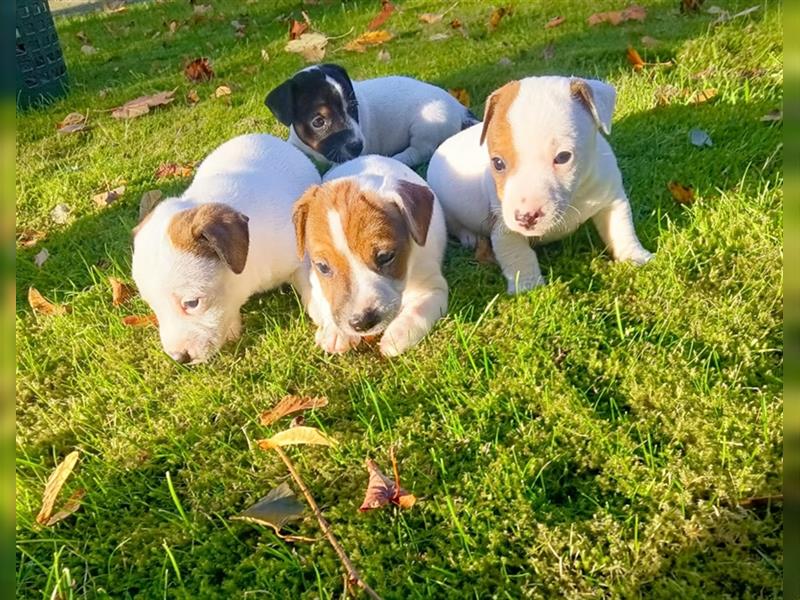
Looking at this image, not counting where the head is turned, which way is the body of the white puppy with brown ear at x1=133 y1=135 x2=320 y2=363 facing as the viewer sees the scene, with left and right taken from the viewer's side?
facing the viewer and to the left of the viewer

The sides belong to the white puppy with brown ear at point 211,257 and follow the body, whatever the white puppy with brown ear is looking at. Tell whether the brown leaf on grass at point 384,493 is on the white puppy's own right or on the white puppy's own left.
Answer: on the white puppy's own left

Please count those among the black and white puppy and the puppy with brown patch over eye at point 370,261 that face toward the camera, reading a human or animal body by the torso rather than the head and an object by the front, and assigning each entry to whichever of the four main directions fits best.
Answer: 1

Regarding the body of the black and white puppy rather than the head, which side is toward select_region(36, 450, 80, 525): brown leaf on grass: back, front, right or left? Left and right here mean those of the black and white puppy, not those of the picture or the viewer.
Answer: left

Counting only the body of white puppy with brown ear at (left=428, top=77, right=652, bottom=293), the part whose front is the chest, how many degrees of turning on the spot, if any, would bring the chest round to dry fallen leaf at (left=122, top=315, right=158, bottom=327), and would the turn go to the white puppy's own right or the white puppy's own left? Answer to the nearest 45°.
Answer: approximately 135° to the white puppy's own right

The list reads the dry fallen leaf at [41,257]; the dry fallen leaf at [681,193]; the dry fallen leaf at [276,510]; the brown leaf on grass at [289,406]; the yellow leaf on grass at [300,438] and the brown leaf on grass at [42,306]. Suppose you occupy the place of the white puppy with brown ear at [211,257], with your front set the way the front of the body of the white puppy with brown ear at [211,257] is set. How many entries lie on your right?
2

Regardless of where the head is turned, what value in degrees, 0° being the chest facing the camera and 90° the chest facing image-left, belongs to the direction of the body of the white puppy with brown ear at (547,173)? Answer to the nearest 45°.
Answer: approximately 315°

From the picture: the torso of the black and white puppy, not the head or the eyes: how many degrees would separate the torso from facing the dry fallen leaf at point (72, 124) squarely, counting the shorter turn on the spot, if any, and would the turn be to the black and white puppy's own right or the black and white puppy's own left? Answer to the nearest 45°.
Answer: approximately 45° to the black and white puppy's own right

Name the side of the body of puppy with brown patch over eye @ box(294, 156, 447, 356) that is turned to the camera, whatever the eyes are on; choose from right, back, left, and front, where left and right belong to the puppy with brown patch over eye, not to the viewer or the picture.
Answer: front

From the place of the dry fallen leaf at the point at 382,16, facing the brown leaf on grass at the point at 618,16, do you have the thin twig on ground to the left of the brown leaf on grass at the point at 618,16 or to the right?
right

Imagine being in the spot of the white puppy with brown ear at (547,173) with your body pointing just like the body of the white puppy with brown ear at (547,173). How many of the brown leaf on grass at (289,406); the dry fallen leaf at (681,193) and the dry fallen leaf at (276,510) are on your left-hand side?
1

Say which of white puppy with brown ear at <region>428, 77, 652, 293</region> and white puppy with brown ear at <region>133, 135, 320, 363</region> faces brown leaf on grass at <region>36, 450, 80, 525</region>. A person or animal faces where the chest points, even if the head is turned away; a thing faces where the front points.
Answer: white puppy with brown ear at <region>133, 135, 320, 363</region>

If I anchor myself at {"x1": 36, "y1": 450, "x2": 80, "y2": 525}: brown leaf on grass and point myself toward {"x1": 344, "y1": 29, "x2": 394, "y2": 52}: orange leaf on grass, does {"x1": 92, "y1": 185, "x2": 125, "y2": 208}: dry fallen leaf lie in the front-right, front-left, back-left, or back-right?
front-left

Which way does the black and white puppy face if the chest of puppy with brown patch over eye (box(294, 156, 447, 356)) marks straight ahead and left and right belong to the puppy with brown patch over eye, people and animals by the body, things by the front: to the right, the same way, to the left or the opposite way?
to the right

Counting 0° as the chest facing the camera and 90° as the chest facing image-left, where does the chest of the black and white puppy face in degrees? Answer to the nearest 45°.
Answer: approximately 90°
